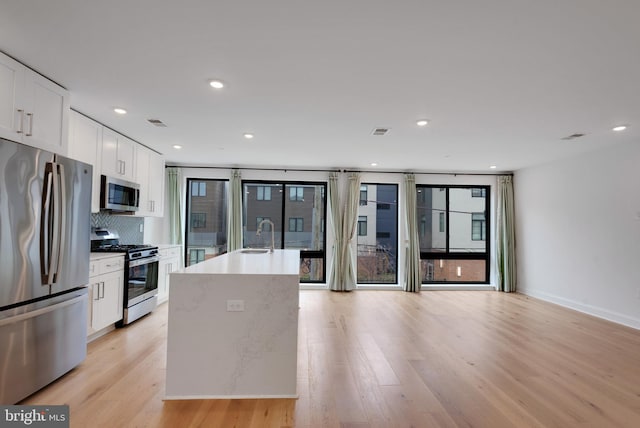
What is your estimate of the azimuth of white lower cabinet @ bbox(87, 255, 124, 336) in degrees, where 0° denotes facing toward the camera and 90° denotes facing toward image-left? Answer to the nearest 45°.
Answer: approximately 315°

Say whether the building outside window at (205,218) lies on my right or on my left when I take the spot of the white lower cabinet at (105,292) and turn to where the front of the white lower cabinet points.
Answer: on my left

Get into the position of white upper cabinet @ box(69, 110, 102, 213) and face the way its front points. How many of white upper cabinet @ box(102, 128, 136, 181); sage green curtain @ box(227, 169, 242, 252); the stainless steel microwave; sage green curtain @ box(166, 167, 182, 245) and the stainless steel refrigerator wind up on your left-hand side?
4
